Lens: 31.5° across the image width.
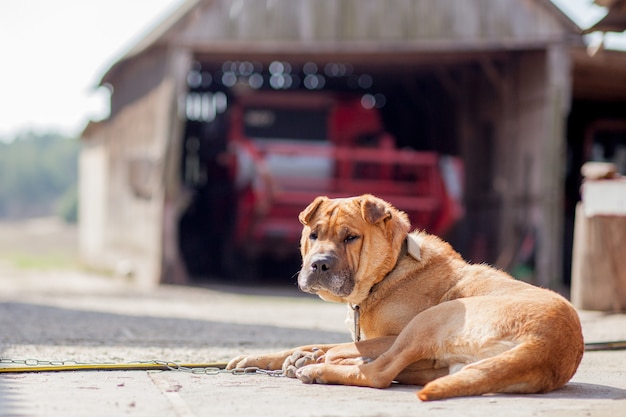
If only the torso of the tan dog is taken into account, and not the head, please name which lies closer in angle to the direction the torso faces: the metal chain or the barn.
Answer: the metal chain

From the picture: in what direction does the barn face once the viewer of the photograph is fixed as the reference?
facing the viewer

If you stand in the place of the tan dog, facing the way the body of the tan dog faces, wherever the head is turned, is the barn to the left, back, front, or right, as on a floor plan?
right

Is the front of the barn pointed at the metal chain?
yes

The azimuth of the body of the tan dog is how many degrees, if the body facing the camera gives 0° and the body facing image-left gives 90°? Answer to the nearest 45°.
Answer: approximately 90°

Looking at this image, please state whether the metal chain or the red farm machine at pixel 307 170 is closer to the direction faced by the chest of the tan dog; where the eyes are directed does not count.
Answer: the metal chain

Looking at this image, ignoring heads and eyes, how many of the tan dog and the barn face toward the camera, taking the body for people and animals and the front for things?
1

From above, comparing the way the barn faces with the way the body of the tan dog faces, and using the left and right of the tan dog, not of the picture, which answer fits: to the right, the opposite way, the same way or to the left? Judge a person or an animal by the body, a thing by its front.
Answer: to the left

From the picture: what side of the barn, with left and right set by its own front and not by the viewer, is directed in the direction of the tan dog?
front
